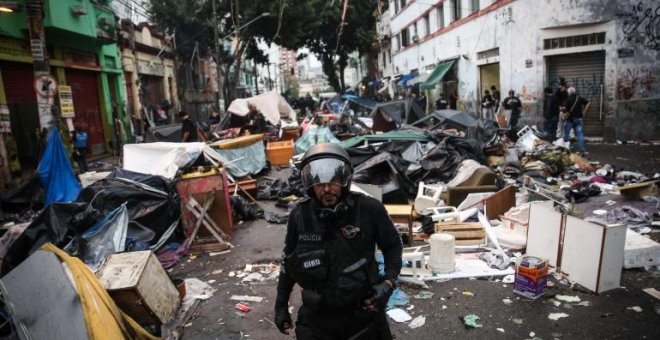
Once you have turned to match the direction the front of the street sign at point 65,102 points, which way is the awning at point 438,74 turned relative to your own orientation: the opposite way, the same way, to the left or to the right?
to the right

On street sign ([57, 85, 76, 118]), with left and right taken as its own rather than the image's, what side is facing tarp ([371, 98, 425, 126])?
left

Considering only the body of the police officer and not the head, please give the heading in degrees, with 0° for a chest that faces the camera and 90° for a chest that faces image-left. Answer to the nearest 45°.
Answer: approximately 0°

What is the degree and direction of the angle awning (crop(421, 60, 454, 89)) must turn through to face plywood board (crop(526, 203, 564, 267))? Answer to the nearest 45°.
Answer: approximately 45° to its left

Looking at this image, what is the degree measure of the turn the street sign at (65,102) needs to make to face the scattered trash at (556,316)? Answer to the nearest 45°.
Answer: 0° — it already faces it

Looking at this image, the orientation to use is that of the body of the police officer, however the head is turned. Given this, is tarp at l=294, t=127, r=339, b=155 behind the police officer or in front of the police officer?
behind

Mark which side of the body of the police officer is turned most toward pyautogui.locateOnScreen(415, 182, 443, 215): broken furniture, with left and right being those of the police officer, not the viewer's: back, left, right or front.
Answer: back

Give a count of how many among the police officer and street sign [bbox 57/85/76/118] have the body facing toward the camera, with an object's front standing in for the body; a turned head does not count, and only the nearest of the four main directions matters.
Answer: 2

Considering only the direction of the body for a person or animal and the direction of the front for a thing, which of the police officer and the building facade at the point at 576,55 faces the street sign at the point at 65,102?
the building facade
